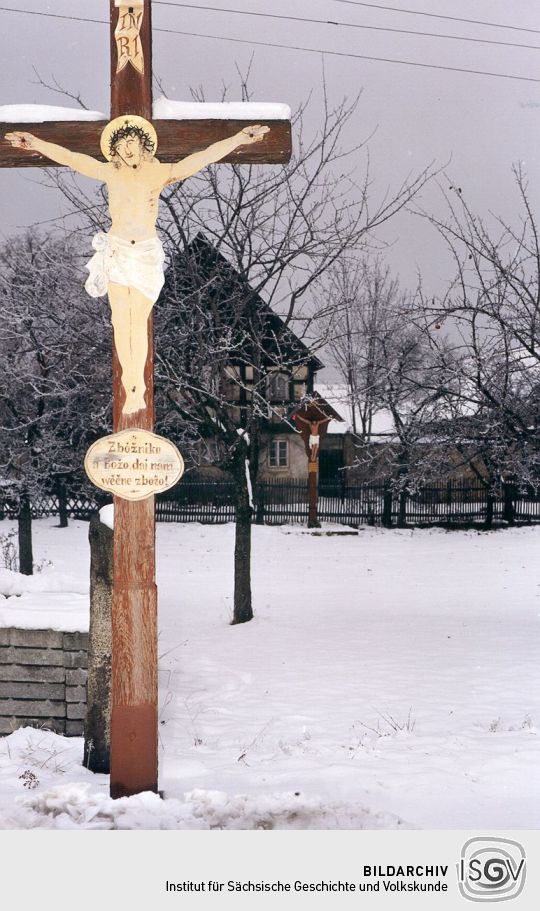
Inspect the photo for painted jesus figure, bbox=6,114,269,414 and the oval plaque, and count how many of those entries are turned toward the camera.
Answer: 2

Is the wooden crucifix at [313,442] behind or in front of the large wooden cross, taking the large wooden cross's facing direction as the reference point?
behind

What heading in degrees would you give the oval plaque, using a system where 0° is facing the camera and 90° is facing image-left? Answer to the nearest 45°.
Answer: approximately 0°

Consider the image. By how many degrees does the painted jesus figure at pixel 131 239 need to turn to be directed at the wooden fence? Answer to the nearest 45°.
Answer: approximately 180°

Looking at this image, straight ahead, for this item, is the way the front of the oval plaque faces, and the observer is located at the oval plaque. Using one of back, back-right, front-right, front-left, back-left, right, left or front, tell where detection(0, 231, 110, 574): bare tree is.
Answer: back

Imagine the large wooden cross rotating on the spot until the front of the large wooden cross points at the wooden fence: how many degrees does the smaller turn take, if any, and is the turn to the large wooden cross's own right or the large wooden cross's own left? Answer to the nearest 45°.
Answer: approximately 180°

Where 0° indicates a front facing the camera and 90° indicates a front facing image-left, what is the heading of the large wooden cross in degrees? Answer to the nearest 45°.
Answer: approximately 0°

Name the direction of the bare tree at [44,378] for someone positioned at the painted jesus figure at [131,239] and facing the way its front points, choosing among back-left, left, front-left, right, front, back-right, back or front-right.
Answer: back
